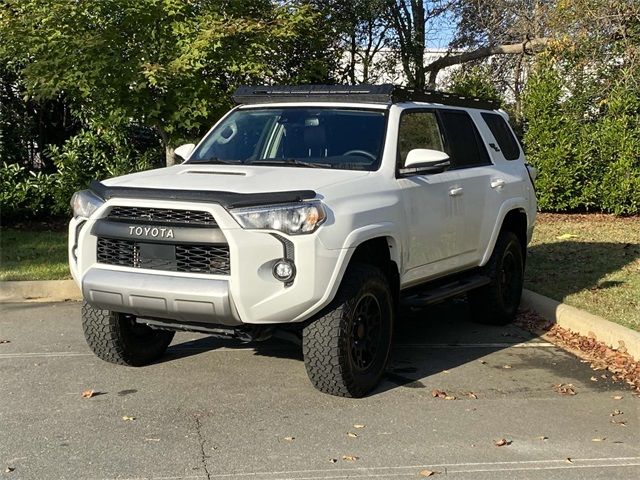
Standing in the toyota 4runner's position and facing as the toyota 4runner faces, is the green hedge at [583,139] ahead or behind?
behind

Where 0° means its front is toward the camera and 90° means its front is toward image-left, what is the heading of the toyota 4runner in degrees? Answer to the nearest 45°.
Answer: approximately 45°

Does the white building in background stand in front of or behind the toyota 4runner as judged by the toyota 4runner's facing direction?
behind

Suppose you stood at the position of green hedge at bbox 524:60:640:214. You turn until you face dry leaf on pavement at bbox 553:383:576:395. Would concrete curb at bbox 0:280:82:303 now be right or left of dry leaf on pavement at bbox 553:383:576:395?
right

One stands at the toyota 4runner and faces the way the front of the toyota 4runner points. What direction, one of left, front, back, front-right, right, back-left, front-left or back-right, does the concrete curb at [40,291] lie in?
right
